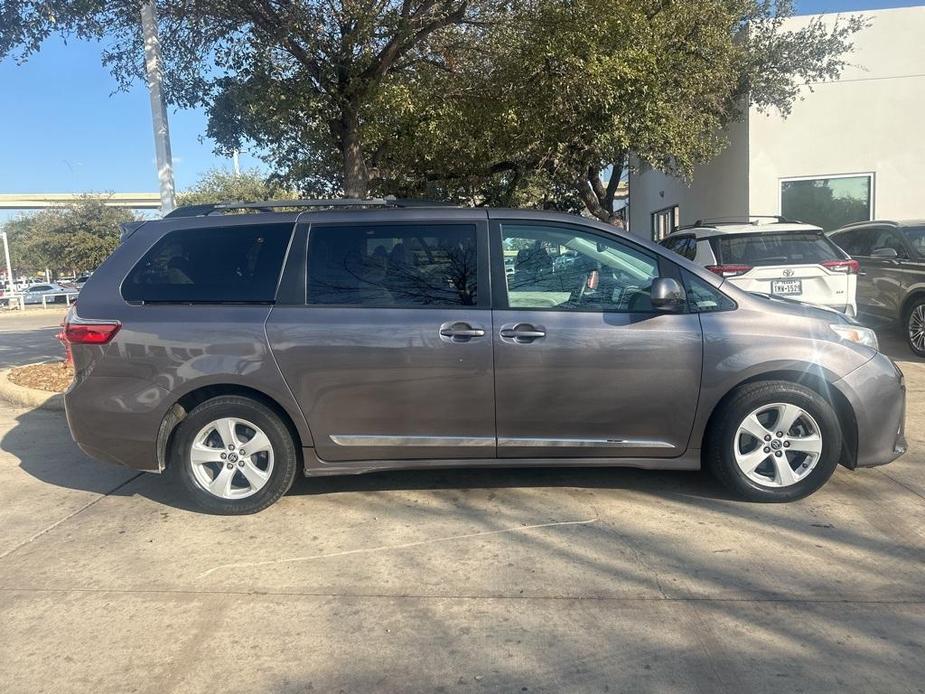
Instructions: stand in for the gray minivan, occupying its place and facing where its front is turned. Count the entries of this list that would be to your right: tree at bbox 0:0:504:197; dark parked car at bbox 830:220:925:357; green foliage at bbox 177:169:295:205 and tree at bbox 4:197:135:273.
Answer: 0

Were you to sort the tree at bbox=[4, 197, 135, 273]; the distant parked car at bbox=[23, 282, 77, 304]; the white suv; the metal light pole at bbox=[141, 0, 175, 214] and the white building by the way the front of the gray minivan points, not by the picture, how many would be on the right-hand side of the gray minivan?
0

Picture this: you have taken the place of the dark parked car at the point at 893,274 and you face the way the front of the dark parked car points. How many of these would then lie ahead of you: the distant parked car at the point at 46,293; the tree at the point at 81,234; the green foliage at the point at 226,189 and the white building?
0

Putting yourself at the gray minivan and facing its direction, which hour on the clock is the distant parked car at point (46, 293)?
The distant parked car is roughly at 8 o'clock from the gray minivan.

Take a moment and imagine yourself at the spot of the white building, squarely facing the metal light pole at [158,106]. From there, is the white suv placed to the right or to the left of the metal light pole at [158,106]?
left

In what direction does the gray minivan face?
to the viewer's right

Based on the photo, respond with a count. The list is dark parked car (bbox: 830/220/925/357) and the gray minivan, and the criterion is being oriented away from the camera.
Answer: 0

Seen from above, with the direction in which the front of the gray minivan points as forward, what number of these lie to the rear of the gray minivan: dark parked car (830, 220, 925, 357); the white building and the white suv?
0

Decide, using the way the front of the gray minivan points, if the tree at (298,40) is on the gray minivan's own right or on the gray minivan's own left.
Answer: on the gray minivan's own left

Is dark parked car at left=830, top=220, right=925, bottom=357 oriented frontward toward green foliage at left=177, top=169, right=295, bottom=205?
no

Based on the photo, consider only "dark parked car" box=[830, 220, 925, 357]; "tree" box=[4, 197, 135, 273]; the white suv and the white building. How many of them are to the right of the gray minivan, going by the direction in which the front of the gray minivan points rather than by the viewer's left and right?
0

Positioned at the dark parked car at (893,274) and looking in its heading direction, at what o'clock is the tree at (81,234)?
The tree is roughly at 5 o'clock from the dark parked car.

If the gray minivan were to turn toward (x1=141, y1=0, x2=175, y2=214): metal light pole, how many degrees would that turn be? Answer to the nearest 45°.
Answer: approximately 135° to its left

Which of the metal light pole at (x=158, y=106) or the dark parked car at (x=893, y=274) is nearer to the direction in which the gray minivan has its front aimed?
the dark parked car

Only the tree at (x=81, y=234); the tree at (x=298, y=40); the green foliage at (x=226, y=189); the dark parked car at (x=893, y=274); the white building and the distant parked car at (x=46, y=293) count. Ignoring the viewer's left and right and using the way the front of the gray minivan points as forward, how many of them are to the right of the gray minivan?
0
